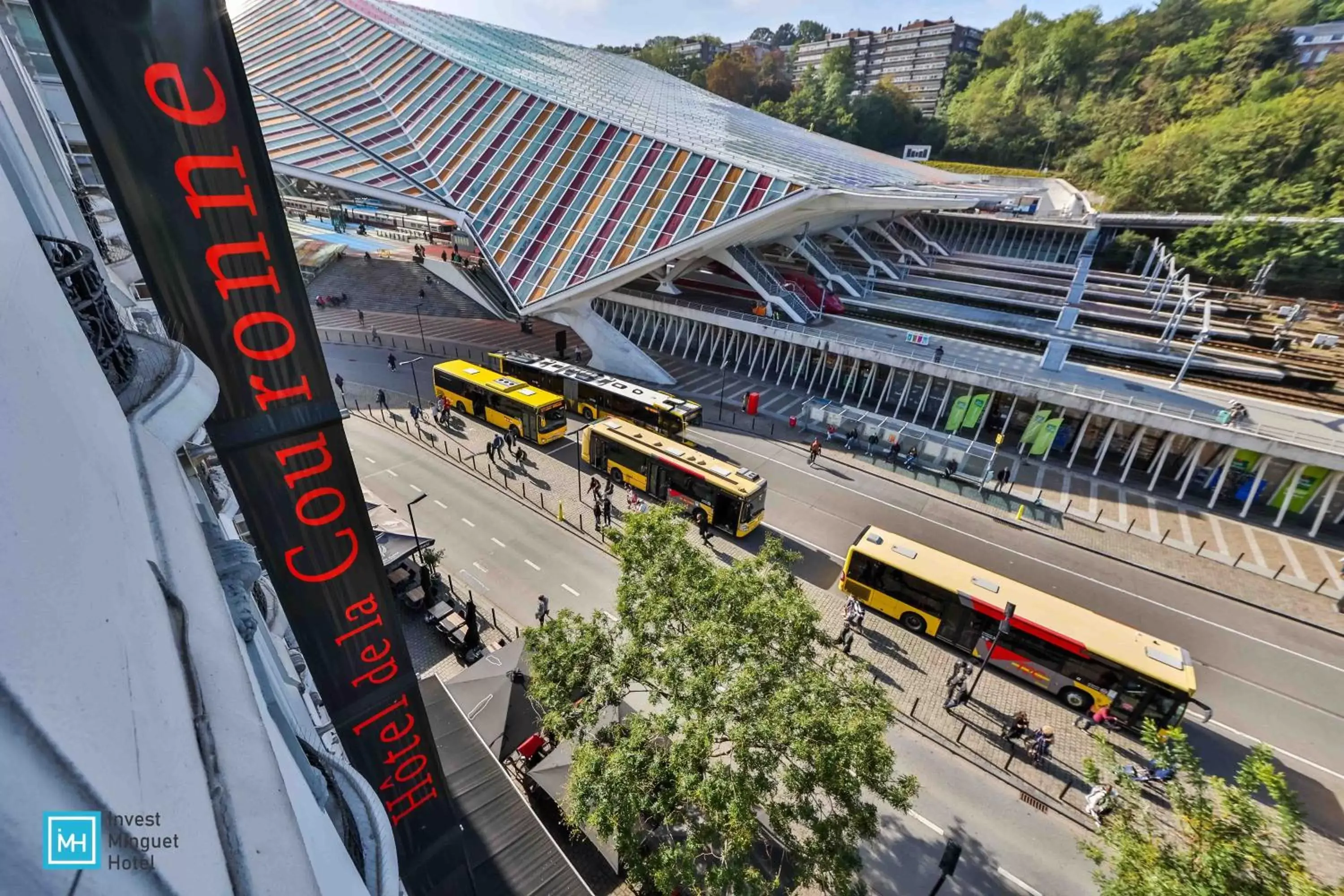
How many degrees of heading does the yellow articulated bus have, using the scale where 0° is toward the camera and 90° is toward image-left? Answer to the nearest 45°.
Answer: approximately 315°

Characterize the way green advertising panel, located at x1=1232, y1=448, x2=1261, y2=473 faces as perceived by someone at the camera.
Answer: facing the viewer and to the left of the viewer

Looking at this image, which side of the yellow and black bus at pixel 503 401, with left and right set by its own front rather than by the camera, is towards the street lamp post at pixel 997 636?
front

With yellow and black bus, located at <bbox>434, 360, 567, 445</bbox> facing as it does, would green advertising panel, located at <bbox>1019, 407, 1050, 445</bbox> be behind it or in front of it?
in front

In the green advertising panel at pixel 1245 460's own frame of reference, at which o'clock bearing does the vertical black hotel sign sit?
The vertical black hotel sign is roughly at 11 o'clock from the green advertising panel.

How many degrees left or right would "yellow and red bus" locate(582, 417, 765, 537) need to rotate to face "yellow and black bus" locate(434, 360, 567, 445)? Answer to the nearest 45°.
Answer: approximately 180°

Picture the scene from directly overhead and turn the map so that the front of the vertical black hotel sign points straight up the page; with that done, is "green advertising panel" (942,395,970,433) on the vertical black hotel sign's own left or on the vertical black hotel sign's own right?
on the vertical black hotel sign's own left

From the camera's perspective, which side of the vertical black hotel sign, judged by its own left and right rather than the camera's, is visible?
front

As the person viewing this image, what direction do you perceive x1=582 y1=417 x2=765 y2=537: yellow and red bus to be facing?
facing the viewer and to the right of the viewer

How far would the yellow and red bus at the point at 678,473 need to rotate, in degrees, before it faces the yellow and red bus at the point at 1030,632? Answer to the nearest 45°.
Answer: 0° — it already faces it
